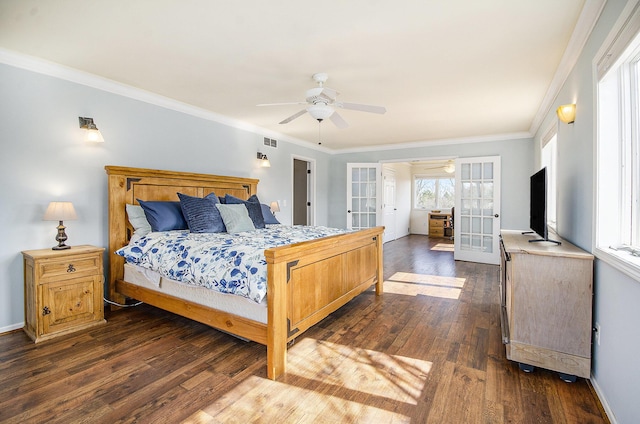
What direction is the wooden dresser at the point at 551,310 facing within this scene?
to the viewer's left

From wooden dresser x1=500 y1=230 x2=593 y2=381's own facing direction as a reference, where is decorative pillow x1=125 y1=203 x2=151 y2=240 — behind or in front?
in front

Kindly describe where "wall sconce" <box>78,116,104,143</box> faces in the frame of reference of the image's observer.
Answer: facing the viewer and to the right of the viewer

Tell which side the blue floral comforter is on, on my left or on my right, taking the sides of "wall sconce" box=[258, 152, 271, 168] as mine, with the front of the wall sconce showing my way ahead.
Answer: on my right

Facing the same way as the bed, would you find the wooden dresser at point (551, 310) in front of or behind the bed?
in front

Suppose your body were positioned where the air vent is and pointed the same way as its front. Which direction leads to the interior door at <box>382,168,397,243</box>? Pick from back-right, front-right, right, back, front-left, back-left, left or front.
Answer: left

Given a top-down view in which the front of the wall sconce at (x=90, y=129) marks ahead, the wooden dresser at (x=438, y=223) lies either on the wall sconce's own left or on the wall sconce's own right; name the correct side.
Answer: on the wall sconce's own left

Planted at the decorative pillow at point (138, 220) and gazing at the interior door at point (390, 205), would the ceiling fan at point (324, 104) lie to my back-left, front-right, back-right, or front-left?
front-right

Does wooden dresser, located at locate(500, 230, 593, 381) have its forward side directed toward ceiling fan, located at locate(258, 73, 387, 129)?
yes

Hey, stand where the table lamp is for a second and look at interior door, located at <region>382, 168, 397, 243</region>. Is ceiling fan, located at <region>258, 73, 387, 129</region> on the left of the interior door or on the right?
right

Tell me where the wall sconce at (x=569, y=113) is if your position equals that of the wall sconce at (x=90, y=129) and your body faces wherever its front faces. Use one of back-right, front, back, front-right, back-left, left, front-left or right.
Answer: front

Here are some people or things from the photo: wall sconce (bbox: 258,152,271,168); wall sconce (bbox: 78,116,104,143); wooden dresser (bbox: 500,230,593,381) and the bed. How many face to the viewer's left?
1

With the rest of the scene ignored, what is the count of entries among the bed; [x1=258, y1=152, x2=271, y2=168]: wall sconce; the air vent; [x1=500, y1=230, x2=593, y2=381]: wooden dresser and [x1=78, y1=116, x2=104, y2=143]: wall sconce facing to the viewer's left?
1

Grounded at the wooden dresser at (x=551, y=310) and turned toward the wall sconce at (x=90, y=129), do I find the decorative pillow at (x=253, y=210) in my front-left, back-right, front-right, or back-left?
front-right

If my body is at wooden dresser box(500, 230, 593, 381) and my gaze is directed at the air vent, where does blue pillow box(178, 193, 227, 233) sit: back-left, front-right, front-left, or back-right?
front-left

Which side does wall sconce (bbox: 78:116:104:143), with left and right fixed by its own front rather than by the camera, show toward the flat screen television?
front

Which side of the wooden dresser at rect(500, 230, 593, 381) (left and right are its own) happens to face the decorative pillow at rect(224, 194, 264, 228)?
front

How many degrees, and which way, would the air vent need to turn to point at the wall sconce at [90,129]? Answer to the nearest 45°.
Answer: approximately 90° to its right

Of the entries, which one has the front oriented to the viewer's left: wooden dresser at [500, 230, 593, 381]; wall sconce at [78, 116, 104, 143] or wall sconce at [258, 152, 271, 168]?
the wooden dresser
